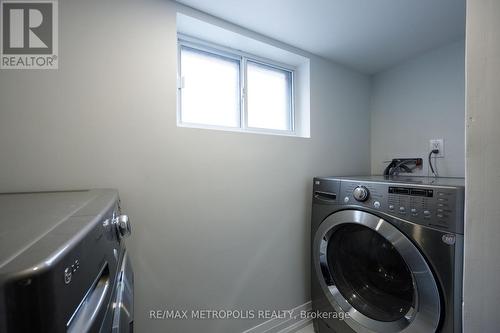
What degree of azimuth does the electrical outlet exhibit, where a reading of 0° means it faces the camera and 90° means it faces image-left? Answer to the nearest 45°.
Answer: approximately 0°

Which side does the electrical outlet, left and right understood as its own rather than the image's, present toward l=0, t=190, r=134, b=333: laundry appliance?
front

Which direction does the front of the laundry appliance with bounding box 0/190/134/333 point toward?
to the viewer's right

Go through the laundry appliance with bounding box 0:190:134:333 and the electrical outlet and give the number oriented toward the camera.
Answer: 1

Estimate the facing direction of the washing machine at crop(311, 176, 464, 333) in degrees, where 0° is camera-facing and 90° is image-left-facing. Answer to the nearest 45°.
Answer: approximately 45°

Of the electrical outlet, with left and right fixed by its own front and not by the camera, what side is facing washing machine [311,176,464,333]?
front

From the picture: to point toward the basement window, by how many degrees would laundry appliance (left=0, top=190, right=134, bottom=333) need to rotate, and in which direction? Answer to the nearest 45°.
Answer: approximately 45° to its left

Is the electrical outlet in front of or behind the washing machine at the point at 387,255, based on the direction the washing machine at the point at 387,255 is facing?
behind

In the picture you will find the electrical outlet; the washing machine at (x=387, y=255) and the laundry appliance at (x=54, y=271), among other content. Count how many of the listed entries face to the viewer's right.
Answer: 1

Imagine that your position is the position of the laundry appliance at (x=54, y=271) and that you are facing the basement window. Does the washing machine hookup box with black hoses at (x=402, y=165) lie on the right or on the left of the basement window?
right
